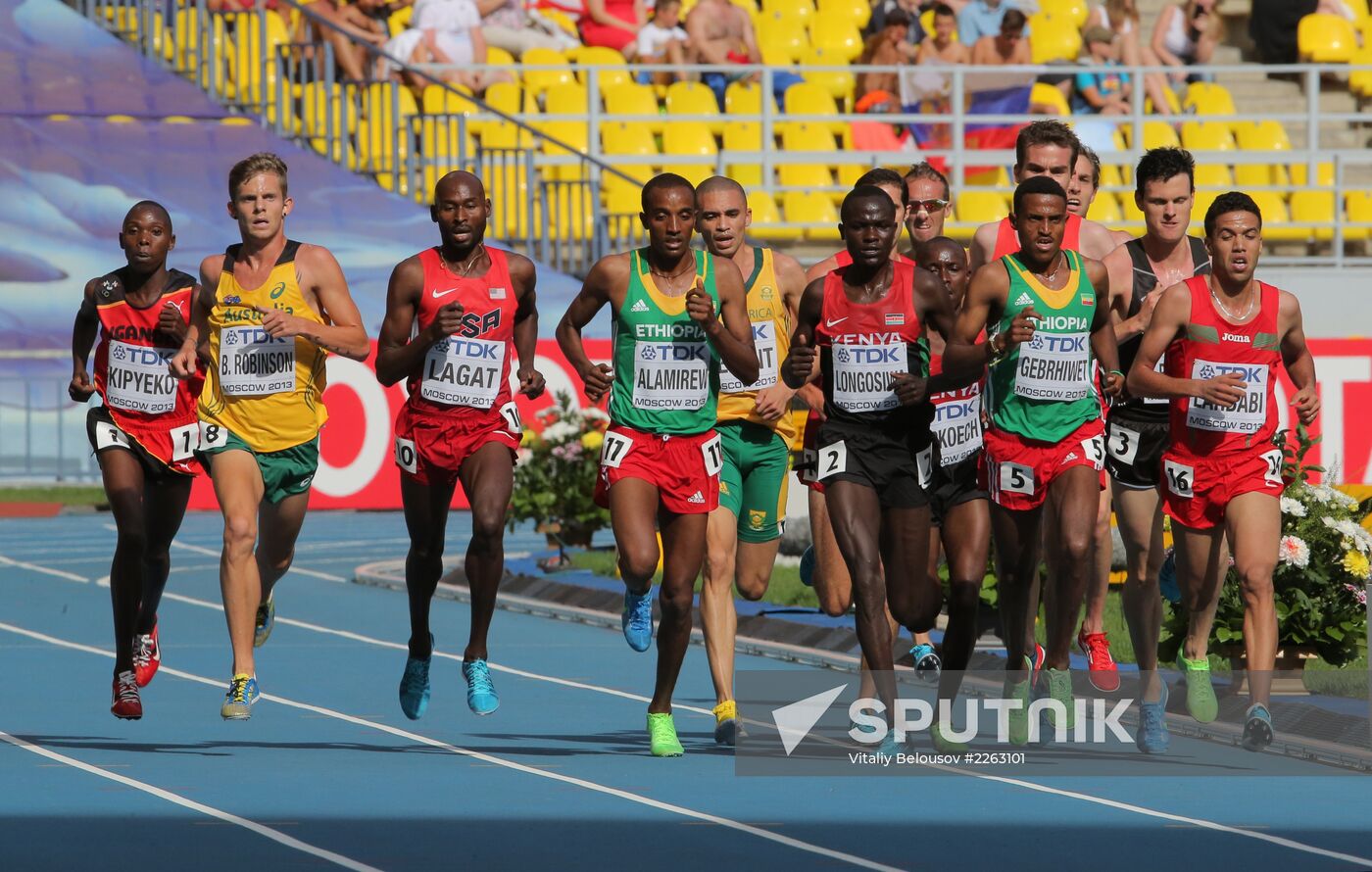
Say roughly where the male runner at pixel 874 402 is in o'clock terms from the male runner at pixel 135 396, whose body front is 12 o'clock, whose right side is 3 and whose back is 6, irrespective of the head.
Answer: the male runner at pixel 874 402 is roughly at 10 o'clock from the male runner at pixel 135 396.

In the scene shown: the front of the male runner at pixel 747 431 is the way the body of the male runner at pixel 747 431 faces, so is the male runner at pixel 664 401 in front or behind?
in front

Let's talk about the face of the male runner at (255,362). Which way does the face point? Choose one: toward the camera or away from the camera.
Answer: toward the camera

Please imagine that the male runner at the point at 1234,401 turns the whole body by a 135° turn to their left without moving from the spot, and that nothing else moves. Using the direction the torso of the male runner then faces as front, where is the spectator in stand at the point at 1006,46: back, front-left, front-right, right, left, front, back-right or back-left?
front-left

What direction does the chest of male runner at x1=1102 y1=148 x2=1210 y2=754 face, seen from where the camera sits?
toward the camera

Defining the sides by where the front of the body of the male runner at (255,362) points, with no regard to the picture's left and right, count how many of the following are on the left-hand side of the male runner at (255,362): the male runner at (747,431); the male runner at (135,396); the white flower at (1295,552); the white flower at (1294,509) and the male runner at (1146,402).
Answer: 4

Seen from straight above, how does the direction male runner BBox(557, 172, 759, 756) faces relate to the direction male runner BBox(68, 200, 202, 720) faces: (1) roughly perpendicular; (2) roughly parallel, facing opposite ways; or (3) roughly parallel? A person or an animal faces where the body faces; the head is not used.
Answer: roughly parallel

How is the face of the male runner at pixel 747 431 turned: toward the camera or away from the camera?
toward the camera

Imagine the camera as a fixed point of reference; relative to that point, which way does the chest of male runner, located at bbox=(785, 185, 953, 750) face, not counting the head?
toward the camera

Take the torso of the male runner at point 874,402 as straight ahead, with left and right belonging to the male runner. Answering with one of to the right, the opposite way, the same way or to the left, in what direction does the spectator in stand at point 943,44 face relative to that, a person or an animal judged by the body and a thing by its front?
the same way

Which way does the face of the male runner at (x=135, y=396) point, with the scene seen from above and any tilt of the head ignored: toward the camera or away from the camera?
toward the camera

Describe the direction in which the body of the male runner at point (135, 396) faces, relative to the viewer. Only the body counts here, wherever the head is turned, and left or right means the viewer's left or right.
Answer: facing the viewer

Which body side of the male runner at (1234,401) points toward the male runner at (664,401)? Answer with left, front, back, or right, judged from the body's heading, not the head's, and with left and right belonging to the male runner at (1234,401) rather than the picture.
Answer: right

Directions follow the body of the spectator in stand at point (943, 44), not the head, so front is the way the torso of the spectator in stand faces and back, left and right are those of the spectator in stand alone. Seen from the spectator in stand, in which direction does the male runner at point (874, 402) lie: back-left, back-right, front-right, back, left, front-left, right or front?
front
